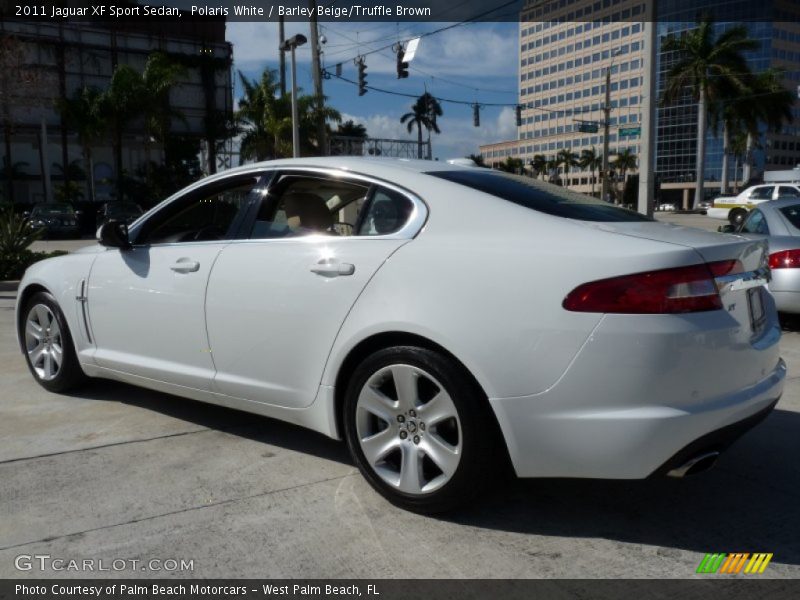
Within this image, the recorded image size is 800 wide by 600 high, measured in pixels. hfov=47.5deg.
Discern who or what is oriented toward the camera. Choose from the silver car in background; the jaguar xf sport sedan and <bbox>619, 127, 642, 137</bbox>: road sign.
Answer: the road sign

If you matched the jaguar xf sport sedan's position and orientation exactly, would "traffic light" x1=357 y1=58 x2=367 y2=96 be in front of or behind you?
in front

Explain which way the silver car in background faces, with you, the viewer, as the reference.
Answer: facing away from the viewer and to the left of the viewer

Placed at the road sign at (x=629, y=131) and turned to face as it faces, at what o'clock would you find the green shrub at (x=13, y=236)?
The green shrub is roughly at 1 o'clock from the road sign.

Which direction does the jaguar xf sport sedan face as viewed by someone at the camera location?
facing away from the viewer and to the left of the viewer

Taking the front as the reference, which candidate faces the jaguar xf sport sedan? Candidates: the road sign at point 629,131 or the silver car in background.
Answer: the road sign

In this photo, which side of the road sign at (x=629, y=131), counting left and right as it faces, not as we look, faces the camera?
front

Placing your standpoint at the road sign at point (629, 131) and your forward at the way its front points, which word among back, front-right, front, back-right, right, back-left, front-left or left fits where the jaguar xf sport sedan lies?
front

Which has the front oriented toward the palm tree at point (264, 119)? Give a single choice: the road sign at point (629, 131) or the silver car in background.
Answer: the silver car in background

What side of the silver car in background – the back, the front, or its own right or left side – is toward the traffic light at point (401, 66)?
front

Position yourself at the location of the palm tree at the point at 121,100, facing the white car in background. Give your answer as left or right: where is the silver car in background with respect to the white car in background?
right

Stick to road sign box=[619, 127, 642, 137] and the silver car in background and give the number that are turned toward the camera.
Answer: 1

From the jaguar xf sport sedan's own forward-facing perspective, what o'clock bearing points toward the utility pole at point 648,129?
The utility pole is roughly at 2 o'clock from the jaguar xf sport sedan.

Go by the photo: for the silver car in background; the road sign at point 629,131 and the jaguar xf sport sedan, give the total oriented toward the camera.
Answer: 1
